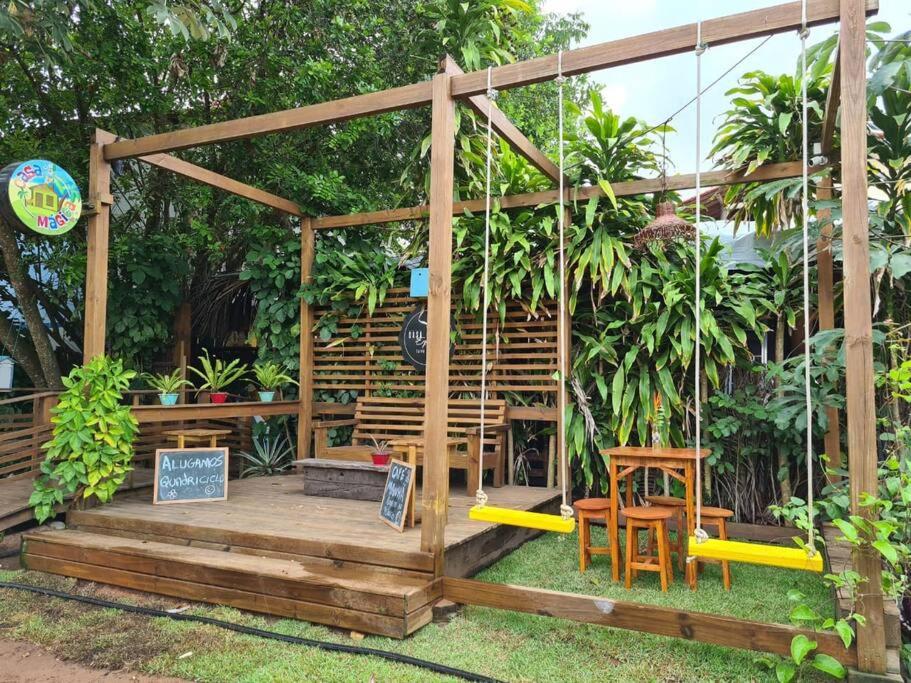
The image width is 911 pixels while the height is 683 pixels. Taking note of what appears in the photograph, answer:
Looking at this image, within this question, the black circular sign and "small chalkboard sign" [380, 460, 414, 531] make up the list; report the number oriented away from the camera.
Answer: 0

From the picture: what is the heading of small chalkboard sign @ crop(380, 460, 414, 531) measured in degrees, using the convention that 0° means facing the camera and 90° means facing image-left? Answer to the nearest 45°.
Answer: approximately 45°

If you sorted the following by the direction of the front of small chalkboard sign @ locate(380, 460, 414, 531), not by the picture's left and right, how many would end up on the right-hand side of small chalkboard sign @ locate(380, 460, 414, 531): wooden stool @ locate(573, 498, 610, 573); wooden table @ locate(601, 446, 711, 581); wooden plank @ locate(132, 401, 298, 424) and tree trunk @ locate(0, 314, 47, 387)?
2

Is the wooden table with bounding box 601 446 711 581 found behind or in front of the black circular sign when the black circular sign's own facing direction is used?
in front

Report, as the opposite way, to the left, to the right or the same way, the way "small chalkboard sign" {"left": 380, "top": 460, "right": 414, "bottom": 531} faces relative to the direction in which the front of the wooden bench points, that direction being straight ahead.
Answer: the same way

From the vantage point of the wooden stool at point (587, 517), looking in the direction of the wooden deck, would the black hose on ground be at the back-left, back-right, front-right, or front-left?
front-left

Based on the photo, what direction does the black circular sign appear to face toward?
toward the camera

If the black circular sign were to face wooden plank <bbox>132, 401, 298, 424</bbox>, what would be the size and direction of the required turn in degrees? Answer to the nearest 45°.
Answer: approximately 90° to its right

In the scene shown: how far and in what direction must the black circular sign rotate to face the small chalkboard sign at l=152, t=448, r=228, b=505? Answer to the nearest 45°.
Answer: approximately 45° to its right

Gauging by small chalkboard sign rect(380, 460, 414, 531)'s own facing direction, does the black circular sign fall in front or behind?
behind

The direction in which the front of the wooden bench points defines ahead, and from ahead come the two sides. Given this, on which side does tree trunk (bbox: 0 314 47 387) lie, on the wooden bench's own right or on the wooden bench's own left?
on the wooden bench's own right

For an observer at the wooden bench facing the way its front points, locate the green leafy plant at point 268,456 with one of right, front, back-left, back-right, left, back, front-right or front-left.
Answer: right

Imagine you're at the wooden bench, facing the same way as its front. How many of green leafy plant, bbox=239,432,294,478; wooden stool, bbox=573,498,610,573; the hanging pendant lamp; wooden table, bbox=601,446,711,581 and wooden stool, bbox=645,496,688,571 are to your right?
1

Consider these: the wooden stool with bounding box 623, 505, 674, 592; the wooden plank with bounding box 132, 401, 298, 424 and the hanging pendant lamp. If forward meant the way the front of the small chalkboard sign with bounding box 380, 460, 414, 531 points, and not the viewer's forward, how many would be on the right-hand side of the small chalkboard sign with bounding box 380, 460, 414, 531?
1

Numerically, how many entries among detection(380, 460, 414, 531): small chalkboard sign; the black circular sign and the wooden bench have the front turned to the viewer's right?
0

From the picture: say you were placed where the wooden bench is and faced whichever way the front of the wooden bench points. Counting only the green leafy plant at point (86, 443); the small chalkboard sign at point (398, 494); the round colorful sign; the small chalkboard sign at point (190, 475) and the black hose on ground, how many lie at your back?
0

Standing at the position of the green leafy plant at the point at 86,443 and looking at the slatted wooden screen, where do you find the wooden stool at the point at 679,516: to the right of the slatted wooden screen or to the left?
right

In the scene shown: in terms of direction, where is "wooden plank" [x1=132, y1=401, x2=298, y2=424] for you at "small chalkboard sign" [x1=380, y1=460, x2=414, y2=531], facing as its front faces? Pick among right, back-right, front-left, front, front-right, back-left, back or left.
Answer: right

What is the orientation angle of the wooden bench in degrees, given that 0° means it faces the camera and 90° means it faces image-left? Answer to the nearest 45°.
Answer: approximately 45°
